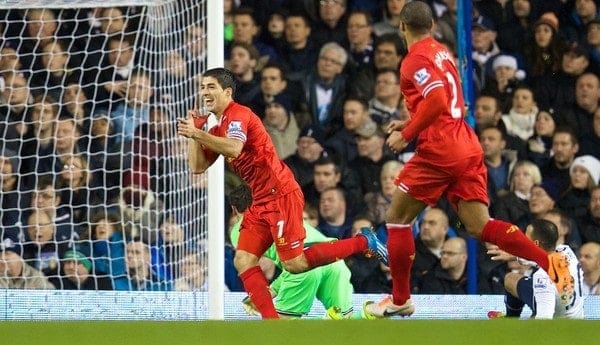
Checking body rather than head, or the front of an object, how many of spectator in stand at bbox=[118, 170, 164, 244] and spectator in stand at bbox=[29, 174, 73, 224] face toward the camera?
2

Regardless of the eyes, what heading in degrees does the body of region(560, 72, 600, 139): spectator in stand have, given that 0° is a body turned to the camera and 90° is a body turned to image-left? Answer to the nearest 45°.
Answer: approximately 45°

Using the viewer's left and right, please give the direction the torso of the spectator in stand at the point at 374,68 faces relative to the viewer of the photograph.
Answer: facing the viewer and to the left of the viewer

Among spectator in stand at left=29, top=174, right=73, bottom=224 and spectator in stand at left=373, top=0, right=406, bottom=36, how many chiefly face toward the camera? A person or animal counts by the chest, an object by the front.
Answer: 2

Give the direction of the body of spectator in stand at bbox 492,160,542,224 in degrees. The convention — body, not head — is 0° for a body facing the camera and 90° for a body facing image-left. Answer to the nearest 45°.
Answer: approximately 45°

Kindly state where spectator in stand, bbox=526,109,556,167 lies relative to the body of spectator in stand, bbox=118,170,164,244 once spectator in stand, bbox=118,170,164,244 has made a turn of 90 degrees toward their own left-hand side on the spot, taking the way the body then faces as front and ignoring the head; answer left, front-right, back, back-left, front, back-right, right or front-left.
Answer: front
